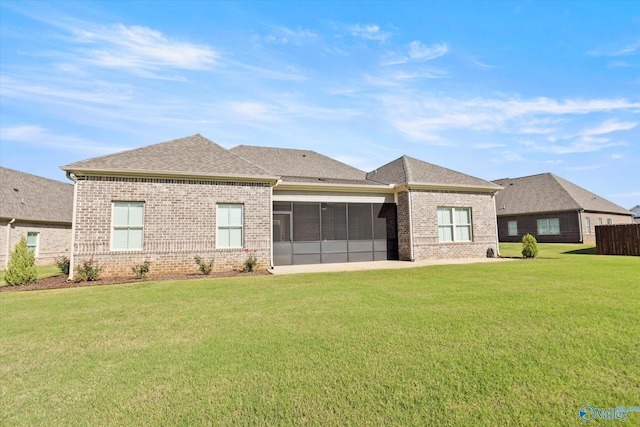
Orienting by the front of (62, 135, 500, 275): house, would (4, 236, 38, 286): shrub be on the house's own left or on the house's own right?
on the house's own left

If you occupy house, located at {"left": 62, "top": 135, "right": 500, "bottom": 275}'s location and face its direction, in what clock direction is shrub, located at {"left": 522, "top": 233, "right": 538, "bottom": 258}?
The shrub is roughly at 3 o'clock from the house.

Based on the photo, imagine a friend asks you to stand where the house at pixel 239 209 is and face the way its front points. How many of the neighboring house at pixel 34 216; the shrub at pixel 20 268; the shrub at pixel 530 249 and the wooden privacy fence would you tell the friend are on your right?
2

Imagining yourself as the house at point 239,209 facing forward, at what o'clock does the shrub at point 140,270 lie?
The shrub is roughly at 8 o'clock from the house.

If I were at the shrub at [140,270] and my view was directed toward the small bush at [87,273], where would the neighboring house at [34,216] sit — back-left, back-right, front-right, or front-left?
front-right

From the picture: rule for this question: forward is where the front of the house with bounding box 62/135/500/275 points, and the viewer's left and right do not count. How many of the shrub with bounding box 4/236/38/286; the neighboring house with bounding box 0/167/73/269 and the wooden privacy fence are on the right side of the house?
1

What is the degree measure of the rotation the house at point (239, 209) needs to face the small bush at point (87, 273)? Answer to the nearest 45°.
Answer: approximately 90° to its left

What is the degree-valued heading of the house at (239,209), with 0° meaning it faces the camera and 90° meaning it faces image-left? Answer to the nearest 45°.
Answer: approximately 180°

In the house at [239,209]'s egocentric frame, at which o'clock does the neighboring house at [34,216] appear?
The neighboring house is roughly at 10 o'clock from the house.

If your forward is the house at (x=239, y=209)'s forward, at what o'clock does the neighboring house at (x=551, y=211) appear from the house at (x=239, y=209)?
The neighboring house is roughly at 2 o'clock from the house.

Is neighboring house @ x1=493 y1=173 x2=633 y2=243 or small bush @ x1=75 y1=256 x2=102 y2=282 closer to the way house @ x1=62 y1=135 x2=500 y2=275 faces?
the neighboring house

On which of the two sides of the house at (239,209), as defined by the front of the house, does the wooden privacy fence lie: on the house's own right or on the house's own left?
on the house's own right

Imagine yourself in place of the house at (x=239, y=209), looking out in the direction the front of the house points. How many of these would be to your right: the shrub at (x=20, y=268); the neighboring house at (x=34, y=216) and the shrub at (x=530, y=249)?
1
